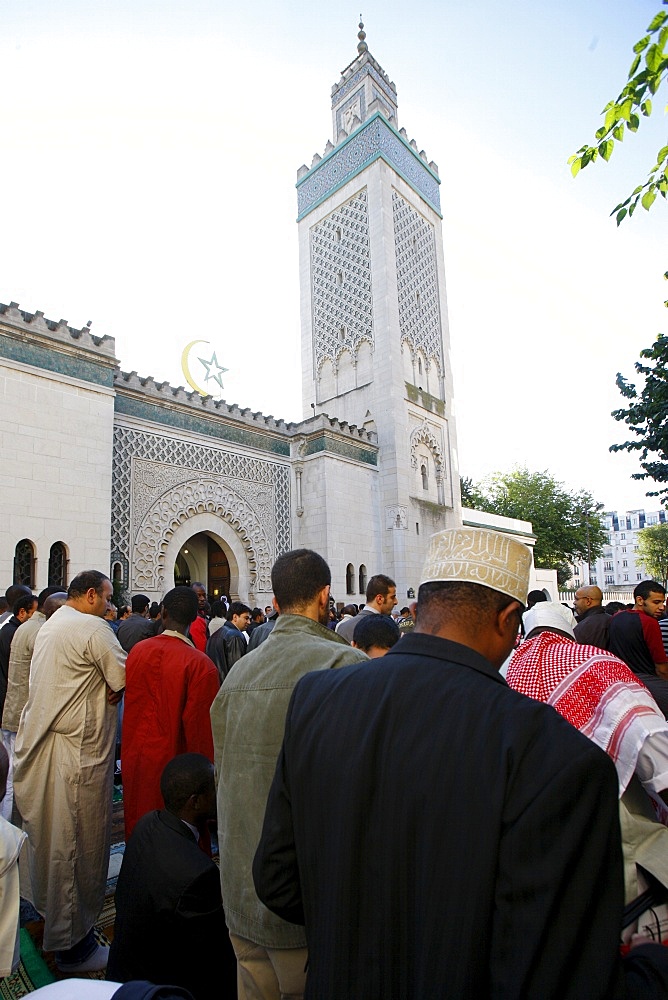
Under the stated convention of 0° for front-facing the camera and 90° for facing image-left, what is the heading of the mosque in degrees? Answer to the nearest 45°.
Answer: approximately 315°

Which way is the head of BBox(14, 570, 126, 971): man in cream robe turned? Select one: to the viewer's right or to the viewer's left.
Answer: to the viewer's right

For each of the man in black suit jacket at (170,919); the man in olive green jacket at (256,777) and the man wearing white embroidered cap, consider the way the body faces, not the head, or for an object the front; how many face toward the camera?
0

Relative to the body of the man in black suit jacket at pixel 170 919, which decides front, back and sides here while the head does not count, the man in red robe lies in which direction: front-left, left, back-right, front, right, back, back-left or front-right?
front-left

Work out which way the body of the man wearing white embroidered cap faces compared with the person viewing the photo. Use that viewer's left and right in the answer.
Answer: facing away from the viewer and to the right of the viewer

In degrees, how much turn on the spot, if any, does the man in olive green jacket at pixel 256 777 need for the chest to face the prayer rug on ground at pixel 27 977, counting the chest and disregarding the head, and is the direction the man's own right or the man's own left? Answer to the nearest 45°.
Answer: approximately 90° to the man's own left

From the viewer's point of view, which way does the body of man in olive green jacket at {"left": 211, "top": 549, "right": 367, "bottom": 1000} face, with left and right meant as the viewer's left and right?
facing away from the viewer and to the right of the viewer

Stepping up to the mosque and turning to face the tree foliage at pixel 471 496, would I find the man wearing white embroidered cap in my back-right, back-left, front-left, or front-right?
back-right

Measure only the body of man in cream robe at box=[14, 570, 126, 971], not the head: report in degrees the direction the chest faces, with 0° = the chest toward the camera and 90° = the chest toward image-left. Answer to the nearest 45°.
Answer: approximately 225°

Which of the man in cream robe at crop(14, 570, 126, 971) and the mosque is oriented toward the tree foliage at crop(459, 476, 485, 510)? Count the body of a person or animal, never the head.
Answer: the man in cream robe

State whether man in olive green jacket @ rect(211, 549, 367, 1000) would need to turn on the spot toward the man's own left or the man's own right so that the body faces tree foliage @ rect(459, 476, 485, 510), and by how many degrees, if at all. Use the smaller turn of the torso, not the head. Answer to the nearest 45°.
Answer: approximately 45° to the man's own left

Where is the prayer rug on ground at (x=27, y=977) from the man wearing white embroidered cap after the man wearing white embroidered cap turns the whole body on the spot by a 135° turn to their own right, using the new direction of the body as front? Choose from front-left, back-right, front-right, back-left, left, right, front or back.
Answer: back-right

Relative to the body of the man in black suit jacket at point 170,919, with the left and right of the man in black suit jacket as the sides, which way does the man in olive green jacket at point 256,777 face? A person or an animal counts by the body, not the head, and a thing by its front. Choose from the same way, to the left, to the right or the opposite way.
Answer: the same way

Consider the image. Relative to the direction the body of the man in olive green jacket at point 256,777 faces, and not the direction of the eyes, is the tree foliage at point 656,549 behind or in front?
in front

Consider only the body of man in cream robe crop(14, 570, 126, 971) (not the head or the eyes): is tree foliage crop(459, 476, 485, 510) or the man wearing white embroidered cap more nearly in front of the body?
the tree foliage

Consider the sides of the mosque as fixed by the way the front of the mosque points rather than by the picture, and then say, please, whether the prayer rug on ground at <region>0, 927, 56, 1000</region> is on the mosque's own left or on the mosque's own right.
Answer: on the mosque's own right

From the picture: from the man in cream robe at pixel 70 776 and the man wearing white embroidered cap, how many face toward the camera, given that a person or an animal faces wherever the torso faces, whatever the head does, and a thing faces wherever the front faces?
0

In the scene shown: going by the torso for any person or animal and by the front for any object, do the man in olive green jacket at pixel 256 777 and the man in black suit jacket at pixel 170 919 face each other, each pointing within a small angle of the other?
no

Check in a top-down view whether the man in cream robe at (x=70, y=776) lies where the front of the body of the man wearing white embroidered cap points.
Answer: no
